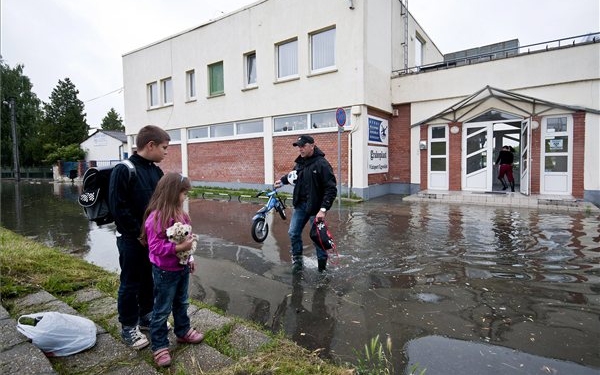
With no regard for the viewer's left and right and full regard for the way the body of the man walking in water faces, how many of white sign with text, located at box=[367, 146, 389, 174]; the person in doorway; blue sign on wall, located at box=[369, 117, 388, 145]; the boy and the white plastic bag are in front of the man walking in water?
2

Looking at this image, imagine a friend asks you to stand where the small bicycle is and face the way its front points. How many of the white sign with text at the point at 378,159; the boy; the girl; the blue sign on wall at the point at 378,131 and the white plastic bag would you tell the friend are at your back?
2

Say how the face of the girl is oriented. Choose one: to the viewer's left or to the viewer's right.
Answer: to the viewer's right

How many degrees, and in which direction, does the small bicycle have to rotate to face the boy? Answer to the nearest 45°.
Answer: approximately 45° to its left

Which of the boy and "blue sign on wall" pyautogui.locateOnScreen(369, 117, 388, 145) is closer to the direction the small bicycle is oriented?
the boy

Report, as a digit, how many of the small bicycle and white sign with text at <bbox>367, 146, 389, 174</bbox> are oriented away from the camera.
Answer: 0

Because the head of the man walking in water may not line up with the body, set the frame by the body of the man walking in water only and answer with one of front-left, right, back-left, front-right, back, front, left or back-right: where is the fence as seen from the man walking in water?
right

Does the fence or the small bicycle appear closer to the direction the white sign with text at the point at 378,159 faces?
the small bicycle

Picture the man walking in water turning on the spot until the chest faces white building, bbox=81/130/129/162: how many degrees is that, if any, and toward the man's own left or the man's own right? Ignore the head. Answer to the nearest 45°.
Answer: approximately 90° to the man's own right

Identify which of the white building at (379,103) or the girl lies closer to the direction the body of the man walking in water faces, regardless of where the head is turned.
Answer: the girl

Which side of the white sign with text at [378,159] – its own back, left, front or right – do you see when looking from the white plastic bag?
front

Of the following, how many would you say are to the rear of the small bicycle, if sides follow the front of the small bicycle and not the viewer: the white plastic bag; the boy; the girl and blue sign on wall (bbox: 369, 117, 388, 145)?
1

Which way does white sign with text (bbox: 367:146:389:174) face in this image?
toward the camera

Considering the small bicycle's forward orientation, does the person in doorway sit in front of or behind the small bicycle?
behind

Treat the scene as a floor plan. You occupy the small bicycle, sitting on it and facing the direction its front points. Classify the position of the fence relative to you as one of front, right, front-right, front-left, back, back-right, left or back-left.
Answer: right

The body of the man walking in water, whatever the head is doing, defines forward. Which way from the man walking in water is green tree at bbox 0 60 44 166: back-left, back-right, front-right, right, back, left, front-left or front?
right

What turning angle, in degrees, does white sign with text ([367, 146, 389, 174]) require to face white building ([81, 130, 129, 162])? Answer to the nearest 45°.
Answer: approximately 135° to its right

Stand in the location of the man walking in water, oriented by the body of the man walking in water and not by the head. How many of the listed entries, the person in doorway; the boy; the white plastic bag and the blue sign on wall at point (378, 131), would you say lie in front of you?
2

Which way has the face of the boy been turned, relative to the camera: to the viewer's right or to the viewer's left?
to the viewer's right

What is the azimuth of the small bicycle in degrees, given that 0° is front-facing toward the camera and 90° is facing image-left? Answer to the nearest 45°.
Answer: approximately 45°
